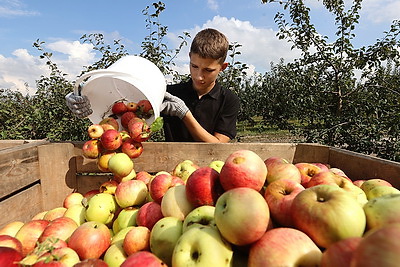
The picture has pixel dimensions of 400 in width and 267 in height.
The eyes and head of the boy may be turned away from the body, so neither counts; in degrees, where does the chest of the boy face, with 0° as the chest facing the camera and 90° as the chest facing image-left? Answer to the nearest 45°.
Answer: approximately 45°

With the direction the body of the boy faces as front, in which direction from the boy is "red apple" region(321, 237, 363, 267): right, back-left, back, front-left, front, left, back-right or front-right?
front-left

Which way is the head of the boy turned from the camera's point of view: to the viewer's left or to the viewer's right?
to the viewer's left

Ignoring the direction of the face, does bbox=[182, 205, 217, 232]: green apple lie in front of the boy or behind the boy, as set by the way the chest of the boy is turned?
in front

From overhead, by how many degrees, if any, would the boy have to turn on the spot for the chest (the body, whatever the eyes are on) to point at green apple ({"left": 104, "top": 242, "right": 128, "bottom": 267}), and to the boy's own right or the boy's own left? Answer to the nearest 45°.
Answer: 0° — they already face it

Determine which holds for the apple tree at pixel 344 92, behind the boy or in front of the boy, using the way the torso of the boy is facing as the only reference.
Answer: behind
